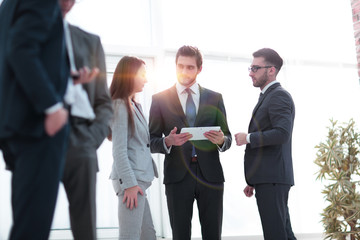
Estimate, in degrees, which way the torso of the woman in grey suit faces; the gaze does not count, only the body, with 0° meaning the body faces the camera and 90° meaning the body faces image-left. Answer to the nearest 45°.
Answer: approximately 270°

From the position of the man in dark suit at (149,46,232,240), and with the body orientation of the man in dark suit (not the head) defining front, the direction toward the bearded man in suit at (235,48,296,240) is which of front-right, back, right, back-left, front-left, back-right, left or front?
left

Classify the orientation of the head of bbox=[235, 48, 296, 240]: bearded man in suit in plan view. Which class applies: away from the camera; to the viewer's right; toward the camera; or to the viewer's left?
to the viewer's left

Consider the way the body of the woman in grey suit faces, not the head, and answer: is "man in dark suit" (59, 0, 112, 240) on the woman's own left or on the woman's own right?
on the woman's own right

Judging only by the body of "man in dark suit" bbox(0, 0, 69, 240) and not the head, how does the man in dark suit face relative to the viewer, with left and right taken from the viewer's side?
facing to the right of the viewer

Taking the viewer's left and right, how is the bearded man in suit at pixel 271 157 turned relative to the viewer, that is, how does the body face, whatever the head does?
facing to the left of the viewer

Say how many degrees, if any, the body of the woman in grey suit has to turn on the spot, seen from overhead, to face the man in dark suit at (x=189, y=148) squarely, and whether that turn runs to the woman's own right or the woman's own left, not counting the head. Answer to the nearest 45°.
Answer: approximately 45° to the woman's own left
